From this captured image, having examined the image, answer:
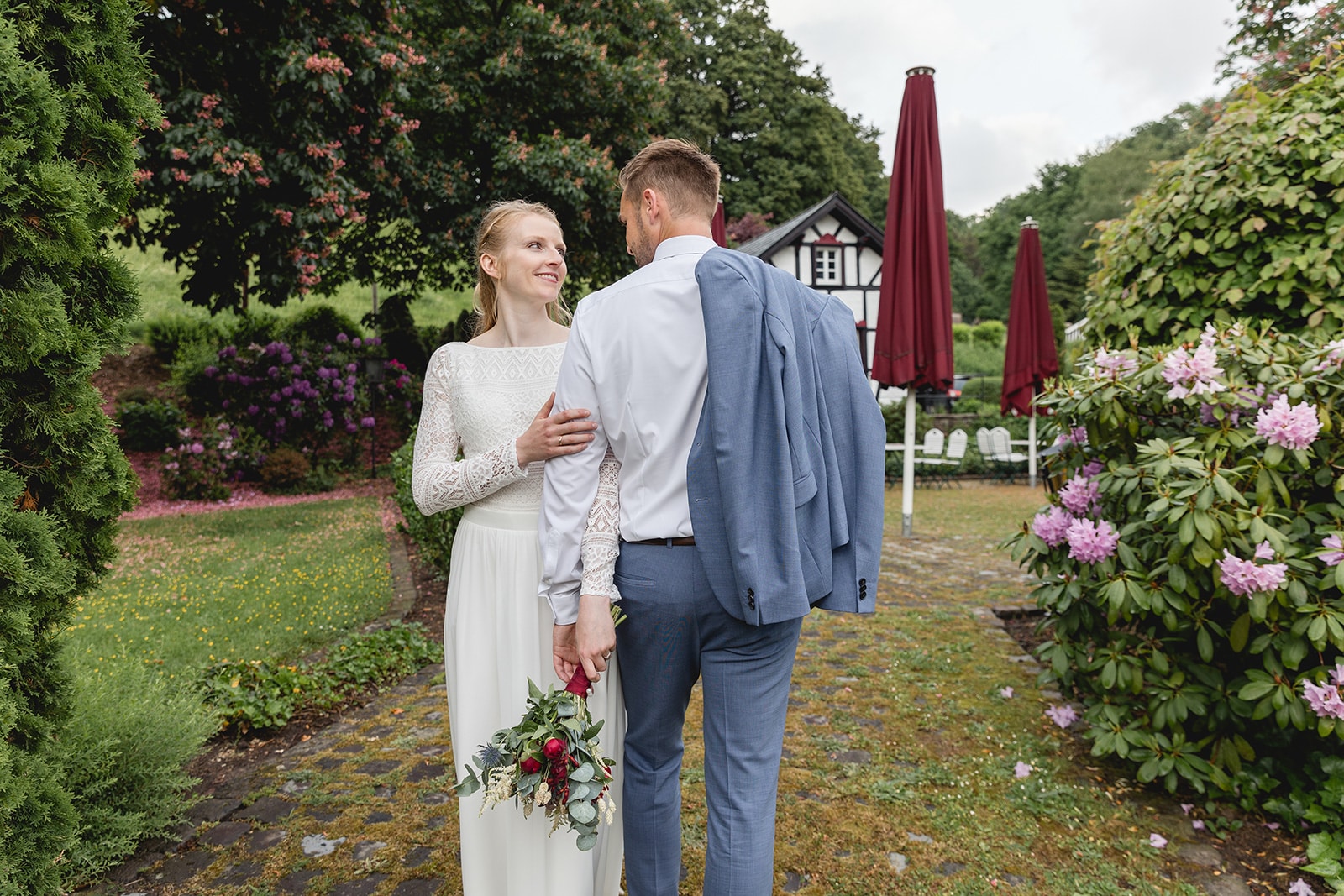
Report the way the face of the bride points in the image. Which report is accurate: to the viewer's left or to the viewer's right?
to the viewer's right

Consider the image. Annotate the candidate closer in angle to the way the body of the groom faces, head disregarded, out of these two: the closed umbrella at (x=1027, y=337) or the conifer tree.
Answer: the closed umbrella

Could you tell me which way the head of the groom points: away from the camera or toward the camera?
away from the camera

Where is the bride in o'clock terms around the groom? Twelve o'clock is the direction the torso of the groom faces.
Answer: The bride is roughly at 10 o'clock from the groom.

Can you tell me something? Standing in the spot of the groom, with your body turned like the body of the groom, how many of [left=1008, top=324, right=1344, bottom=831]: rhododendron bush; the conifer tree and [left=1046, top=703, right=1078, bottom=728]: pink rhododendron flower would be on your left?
1

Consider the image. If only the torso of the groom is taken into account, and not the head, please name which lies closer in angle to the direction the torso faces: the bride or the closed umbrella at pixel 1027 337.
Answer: the closed umbrella

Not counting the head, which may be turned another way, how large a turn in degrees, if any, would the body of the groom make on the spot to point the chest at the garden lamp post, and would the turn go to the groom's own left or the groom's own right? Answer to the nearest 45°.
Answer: approximately 45° to the groom's own left

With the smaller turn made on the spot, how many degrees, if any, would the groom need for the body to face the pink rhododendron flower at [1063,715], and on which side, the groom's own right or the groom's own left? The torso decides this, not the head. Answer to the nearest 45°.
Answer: approximately 45° to the groom's own right

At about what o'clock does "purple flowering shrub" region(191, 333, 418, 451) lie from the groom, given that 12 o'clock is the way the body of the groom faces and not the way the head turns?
The purple flowering shrub is roughly at 11 o'clock from the groom.

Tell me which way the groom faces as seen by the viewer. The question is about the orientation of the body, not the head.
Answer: away from the camera

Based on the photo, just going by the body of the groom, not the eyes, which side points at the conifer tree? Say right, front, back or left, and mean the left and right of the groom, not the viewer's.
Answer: left
